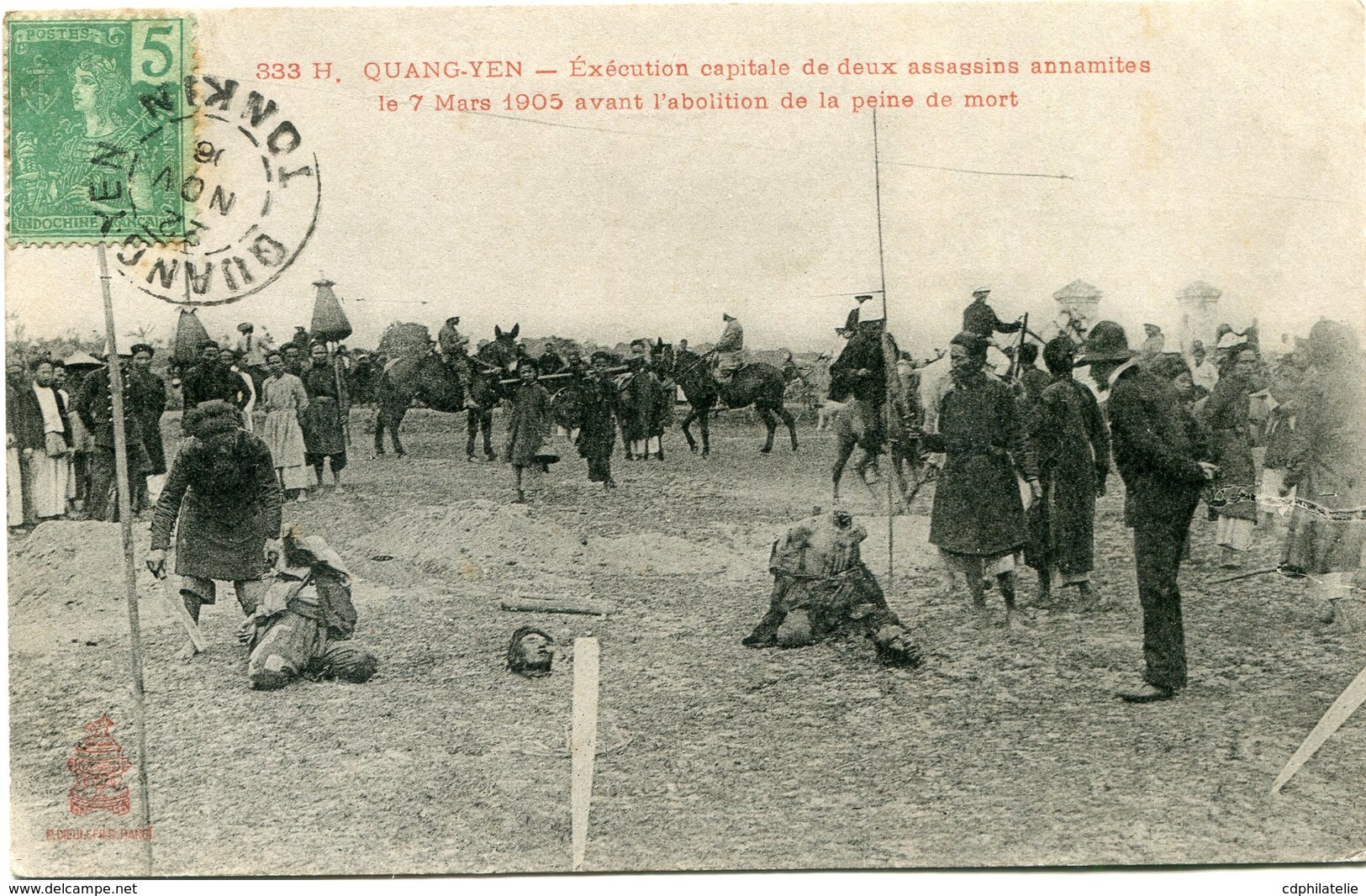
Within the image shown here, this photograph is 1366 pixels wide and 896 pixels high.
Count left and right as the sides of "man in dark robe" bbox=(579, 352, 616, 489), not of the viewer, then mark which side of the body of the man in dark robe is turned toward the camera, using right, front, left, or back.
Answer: front

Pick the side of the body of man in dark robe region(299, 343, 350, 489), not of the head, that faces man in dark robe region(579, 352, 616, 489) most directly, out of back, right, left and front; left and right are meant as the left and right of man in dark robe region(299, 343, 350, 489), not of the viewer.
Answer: left

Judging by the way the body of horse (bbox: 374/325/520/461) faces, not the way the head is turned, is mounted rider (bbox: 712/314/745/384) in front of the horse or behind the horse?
in front
